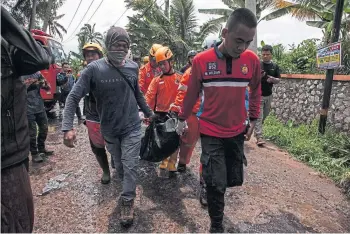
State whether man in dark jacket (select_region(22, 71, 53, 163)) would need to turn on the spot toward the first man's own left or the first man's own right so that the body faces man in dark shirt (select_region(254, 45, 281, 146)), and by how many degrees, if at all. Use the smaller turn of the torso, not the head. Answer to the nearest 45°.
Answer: approximately 45° to the first man's own left

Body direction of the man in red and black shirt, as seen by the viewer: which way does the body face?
toward the camera

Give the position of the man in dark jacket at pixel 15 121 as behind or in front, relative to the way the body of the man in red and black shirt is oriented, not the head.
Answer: in front

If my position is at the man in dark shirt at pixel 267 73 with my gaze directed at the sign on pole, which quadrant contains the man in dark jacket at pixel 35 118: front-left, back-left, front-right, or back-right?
back-right

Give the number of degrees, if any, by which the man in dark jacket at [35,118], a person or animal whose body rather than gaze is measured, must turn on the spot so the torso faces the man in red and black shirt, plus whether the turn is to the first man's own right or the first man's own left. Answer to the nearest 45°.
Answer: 0° — they already face them

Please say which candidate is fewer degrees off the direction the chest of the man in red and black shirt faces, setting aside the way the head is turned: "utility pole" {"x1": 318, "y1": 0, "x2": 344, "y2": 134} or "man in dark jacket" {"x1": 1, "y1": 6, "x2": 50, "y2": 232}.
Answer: the man in dark jacket

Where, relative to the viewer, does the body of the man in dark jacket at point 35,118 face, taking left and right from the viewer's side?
facing the viewer and to the right of the viewer

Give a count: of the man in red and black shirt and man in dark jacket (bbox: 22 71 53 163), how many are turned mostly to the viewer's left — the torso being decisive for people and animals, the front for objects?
0

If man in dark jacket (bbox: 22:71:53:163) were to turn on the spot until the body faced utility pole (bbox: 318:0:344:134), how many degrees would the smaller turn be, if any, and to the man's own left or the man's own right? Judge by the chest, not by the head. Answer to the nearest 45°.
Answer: approximately 45° to the man's own left

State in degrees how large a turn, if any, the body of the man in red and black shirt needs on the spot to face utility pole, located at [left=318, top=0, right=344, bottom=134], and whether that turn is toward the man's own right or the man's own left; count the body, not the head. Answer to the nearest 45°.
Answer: approximately 135° to the man's own left

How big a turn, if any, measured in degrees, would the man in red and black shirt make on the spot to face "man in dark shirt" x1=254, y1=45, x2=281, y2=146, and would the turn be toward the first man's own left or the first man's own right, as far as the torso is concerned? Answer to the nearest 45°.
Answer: approximately 180°

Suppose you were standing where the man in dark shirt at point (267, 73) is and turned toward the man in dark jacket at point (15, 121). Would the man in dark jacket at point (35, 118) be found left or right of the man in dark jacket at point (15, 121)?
right

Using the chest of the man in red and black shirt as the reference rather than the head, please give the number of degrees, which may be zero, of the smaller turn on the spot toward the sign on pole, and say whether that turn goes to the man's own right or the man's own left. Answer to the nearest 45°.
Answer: approximately 135° to the man's own left

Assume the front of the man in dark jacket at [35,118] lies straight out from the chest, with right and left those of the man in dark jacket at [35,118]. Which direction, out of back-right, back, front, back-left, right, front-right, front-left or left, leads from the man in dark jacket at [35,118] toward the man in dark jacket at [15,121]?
front-right

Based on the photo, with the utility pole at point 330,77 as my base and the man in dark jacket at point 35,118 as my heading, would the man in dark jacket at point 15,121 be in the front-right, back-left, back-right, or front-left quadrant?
front-left
